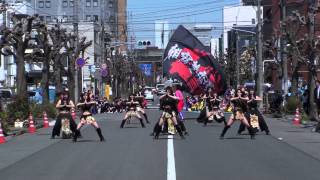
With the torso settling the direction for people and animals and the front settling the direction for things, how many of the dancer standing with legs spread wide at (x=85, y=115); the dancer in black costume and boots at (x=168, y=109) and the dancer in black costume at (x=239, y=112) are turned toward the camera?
3

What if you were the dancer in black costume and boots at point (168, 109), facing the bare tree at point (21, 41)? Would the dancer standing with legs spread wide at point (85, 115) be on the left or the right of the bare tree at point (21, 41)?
left

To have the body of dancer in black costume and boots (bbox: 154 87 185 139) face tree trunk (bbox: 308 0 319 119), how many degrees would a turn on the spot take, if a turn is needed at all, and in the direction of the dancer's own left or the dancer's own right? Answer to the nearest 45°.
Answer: approximately 135° to the dancer's own left

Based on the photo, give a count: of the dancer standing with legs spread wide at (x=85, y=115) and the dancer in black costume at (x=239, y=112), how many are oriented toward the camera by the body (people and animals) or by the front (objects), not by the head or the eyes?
2

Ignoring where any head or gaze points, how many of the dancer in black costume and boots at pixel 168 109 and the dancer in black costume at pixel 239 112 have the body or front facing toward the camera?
2

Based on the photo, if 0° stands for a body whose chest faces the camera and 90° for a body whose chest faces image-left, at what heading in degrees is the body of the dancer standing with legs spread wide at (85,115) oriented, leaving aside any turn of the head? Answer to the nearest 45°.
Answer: approximately 0°

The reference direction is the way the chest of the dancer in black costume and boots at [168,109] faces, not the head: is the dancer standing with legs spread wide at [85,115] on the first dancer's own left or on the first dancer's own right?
on the first dancer's own right

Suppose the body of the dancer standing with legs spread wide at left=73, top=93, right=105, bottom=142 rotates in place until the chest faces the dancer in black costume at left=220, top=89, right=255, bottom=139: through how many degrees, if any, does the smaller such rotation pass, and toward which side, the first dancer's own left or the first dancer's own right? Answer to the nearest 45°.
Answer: approximately 90° to the first dancer's own left
